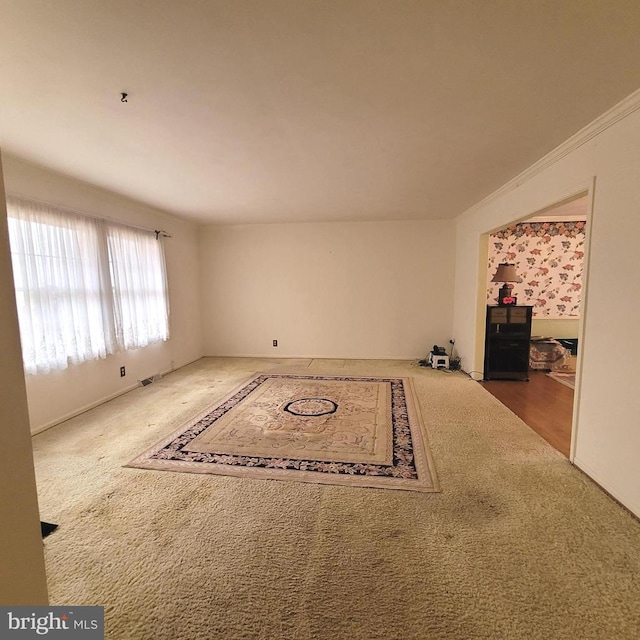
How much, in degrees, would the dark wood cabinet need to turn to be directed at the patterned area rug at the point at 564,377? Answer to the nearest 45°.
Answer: approximately 135° to its left

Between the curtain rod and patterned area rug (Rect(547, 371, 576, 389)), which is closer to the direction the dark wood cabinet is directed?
the curtain rod

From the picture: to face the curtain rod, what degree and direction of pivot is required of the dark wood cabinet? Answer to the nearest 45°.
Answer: approximately 45° to its right

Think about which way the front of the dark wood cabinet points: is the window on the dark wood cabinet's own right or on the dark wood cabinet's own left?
on the dark wood cabinet's own right

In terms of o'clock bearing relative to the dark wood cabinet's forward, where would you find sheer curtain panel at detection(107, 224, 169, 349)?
The sheer curtain panel is roughly at 2 o'clock from the dark wood cabinet.

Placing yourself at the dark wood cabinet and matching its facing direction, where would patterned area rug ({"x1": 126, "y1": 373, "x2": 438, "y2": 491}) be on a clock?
The patterned area rug is roughly at 1 o'clock from the dark wood cabinet.

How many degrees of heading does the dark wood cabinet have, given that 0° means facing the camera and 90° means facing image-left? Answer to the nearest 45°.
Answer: approximately 0°

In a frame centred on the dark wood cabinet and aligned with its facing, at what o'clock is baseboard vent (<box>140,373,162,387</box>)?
The baseboard vent is roughly at 2 o'clock from the dark wood cabinet.
